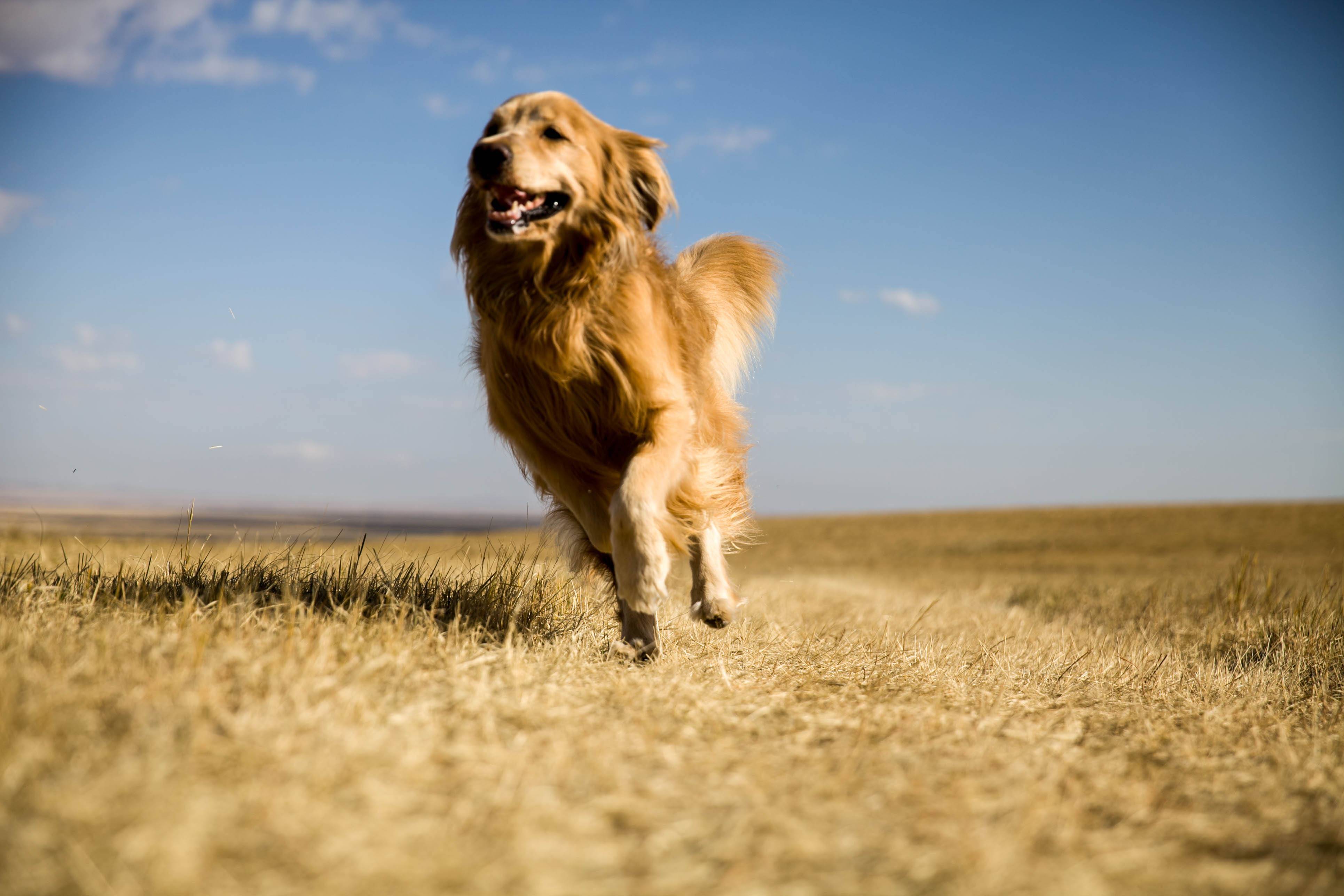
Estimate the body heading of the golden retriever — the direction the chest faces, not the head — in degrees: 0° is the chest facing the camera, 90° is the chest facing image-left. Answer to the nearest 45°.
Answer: approximately 45°

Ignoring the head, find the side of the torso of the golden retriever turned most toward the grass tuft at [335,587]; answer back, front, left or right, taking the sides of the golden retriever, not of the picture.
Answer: right

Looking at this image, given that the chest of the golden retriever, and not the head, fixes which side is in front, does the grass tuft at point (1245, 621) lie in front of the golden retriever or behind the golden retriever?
behind
